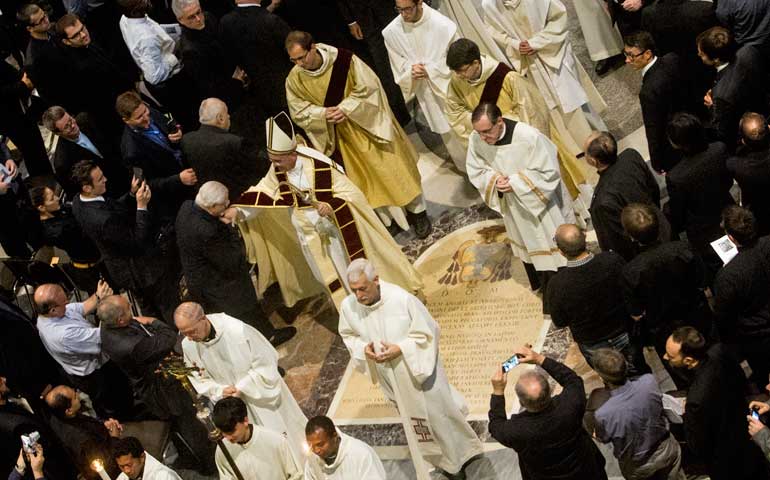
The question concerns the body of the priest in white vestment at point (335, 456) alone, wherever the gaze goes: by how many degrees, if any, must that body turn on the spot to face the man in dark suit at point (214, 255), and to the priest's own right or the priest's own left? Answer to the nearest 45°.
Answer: approximately 135° to the priest's own right

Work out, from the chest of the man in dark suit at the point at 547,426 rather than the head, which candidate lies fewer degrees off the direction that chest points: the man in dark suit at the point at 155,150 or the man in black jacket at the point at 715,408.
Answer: the man in dark suit

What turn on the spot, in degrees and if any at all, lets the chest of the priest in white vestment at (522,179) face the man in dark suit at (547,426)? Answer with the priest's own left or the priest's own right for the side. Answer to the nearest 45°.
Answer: approximately 45° to the priest's own left

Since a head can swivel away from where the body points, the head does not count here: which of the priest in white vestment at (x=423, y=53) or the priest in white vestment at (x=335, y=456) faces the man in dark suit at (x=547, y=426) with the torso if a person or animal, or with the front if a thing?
the priest in white vestment at (x=423, y=53)

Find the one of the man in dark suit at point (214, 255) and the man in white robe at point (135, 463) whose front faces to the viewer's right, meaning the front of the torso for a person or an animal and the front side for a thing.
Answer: the man in dark suit

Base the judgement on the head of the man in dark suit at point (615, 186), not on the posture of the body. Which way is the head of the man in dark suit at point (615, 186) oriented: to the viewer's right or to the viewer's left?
to the viewer's left

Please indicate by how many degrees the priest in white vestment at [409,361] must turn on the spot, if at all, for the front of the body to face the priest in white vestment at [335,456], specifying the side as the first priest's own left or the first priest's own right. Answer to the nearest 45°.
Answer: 0° — they already face them

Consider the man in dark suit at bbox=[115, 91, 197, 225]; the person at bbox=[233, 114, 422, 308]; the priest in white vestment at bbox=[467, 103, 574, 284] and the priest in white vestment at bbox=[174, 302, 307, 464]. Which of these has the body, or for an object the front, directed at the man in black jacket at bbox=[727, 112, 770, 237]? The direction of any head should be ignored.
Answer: the man in dark suit

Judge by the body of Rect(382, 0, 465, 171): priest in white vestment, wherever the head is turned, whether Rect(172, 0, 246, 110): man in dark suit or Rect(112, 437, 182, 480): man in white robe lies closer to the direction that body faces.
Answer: the man in white robe

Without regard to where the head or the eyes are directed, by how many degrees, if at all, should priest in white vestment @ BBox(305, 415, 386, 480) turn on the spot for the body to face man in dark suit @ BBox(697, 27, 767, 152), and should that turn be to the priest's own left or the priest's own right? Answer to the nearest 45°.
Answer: approximately 135° to the priest's own left

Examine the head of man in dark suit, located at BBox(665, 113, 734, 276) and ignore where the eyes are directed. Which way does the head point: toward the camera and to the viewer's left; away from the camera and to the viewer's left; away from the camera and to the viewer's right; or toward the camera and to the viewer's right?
away from the camera and to the viewer's left

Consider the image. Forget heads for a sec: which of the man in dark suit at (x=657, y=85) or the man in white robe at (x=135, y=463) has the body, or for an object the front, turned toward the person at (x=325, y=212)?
the man in dark suit

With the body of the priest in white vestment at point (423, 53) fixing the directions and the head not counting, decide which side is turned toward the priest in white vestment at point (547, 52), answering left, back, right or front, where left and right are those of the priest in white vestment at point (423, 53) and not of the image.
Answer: left
